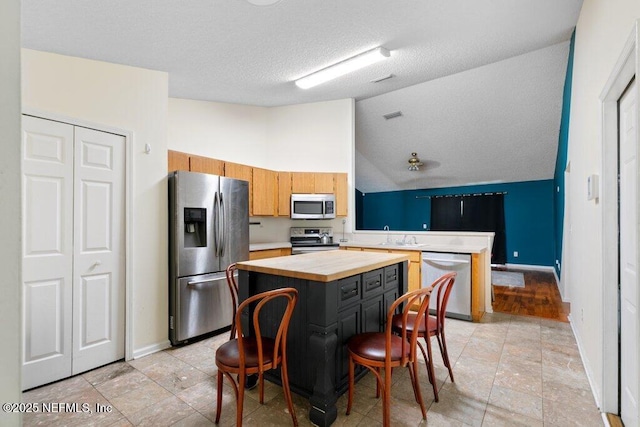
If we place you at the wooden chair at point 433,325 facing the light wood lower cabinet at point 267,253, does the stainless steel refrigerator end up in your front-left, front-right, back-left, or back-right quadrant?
front-left

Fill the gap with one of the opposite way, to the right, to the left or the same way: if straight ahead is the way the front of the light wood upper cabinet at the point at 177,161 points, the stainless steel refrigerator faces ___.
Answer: the same way

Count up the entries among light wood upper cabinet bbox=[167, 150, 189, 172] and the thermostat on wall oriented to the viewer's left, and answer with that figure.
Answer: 1

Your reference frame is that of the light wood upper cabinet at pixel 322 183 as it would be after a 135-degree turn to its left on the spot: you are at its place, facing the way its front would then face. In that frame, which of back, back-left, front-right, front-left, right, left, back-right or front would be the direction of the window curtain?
front

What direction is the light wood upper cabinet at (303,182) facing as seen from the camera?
toward the camera

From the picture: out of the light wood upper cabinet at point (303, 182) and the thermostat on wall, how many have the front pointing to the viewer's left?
1

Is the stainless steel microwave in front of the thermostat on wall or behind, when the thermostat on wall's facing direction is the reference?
in front

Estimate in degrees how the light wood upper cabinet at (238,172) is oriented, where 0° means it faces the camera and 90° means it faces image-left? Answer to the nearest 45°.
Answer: approximately 315°

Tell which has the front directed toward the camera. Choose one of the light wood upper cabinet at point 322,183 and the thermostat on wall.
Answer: the light wood upper cabinet

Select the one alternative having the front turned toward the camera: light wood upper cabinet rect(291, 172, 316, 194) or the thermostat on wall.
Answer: the light wood upper cabinet

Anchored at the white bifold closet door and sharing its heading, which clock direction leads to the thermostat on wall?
The thermostat on wall is roughly at 12 o'clock from the white bifold closet door.

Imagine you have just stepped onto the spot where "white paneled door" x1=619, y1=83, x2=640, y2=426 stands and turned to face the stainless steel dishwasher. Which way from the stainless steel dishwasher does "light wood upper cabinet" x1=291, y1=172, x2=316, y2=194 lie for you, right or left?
left

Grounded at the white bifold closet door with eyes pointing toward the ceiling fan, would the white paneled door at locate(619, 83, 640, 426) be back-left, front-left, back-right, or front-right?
front-right

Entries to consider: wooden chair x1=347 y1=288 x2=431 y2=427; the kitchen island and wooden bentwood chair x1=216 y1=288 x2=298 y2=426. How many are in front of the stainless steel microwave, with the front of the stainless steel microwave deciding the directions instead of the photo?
3

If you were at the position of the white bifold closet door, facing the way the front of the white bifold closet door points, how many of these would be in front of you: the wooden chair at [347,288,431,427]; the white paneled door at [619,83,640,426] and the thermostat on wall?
3

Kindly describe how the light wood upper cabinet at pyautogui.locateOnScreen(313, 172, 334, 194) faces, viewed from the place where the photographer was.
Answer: facing the viewer

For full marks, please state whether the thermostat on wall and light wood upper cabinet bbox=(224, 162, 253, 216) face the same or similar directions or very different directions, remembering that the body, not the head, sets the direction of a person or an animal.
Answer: very different directions

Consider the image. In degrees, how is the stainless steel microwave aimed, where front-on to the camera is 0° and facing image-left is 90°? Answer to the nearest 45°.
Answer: approximately 0°

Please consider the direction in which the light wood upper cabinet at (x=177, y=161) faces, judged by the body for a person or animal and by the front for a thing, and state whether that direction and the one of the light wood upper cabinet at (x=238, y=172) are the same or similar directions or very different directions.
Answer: same or similar directions

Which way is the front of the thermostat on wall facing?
to the viewer's left

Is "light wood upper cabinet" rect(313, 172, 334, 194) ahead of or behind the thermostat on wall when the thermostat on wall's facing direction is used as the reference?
ahead
